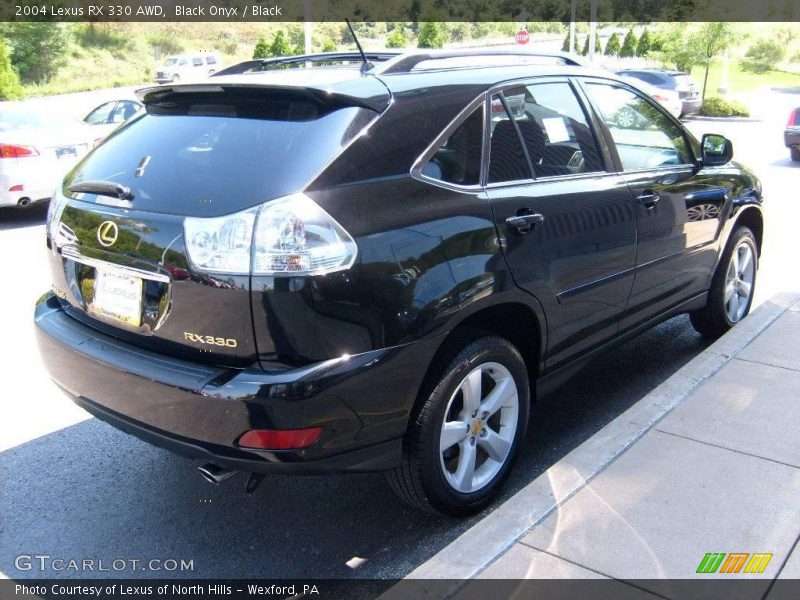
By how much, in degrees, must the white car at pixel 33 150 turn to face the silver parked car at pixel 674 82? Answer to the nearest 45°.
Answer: approximately 90° to its right

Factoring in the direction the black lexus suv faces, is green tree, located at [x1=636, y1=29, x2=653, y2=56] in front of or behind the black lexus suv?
in front

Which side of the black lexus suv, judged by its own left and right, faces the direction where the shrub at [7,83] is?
left

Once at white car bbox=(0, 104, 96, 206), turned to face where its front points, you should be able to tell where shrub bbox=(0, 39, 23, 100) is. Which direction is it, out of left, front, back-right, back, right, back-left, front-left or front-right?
front-right

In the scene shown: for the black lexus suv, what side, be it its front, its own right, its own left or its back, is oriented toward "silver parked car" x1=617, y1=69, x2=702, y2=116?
front

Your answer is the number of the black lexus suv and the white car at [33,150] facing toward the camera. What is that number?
0

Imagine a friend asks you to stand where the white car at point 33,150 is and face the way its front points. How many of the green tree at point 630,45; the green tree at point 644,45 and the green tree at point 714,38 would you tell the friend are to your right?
3

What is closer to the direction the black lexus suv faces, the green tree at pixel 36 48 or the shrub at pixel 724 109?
the shrub

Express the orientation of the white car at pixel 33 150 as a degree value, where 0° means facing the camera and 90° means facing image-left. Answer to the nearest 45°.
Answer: approximately 135°

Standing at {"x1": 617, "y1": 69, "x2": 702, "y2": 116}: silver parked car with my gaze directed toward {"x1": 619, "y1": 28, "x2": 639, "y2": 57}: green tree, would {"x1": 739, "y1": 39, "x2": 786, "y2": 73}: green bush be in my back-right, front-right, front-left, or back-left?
front-right

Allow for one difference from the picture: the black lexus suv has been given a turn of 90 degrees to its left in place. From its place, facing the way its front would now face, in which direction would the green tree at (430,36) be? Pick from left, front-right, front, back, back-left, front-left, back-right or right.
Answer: front-right

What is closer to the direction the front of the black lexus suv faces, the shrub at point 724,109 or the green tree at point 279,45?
the shrub

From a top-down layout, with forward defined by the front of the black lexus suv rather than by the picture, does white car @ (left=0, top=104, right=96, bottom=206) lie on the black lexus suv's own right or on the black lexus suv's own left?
on the black lexus suv's own left

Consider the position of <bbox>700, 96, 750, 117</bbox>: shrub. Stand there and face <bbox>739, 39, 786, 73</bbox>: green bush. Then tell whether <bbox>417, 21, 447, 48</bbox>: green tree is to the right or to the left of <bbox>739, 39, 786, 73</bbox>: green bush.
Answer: left

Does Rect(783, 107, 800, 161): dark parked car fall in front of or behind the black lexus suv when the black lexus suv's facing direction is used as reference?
in front

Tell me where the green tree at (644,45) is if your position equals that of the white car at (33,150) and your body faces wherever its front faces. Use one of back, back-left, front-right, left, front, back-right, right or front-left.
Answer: right

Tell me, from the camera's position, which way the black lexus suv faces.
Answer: facing away from the viewer and to the right of the viewer

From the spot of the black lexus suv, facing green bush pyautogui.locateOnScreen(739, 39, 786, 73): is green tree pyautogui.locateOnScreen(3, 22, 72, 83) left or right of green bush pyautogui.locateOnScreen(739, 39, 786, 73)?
left

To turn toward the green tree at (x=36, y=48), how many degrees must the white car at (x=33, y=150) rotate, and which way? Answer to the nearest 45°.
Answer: approximately 45° to its right

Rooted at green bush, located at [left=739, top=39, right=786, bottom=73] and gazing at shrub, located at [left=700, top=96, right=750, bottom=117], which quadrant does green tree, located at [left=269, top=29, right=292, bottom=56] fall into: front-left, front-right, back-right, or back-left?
front-right
